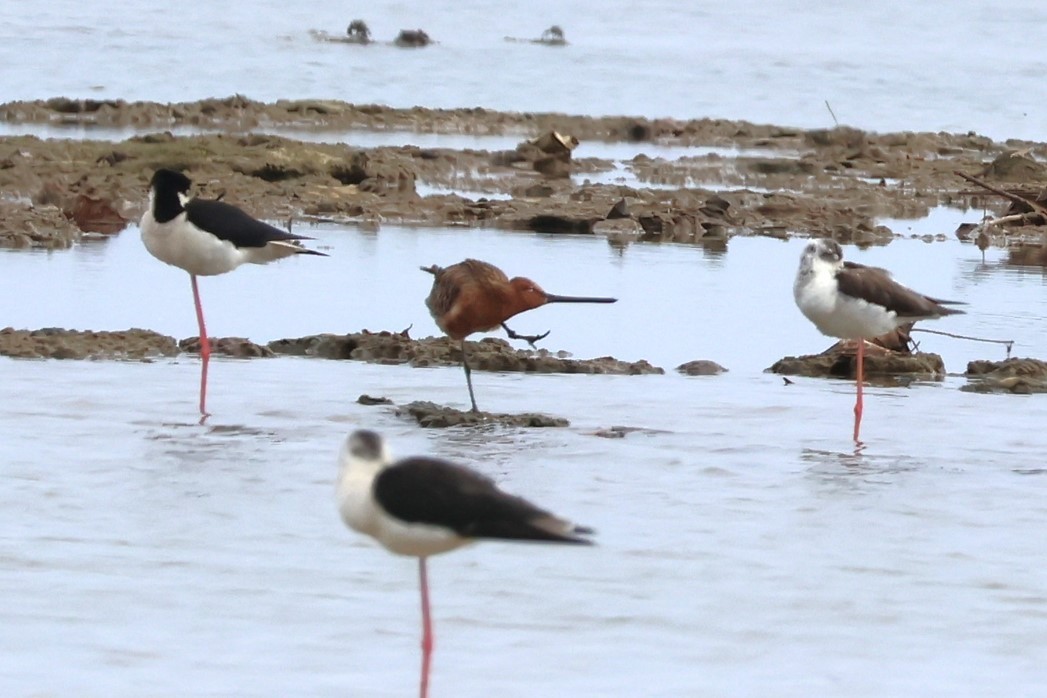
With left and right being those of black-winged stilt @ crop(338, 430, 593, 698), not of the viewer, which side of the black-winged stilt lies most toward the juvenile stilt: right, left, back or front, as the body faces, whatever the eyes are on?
right

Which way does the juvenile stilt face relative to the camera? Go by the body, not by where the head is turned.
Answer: to the viewer's left

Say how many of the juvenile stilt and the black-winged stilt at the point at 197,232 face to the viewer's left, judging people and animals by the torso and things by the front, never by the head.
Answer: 2

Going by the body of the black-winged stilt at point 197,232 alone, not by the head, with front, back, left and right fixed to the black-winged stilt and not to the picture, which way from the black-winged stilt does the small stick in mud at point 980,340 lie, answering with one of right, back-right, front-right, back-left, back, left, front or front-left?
back

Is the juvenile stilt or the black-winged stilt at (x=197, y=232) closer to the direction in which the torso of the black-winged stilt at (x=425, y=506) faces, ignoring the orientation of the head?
the black-winged stilt

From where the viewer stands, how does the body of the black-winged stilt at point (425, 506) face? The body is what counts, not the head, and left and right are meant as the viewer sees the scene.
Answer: facing to the left of the viewer

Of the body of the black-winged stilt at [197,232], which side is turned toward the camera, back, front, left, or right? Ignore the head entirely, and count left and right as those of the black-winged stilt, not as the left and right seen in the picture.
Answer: left

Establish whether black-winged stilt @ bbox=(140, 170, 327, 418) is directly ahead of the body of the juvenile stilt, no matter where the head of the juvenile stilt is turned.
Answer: yes

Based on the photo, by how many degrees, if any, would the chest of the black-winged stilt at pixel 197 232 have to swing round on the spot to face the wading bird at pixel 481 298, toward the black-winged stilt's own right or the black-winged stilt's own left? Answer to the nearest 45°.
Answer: approximately 135° to the black-winged stilt's own left

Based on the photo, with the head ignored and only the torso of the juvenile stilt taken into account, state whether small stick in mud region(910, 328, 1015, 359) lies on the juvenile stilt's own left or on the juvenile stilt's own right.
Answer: on the juvenile stilt's own right

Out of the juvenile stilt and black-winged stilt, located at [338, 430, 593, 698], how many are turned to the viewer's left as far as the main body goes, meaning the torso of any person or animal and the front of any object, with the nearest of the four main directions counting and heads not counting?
2
